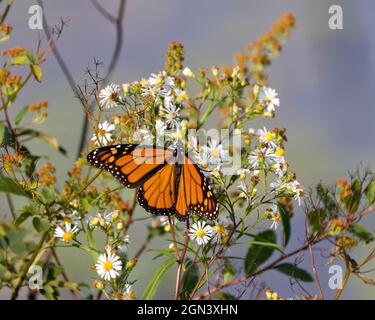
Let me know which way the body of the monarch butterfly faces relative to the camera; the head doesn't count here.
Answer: away from the camera
